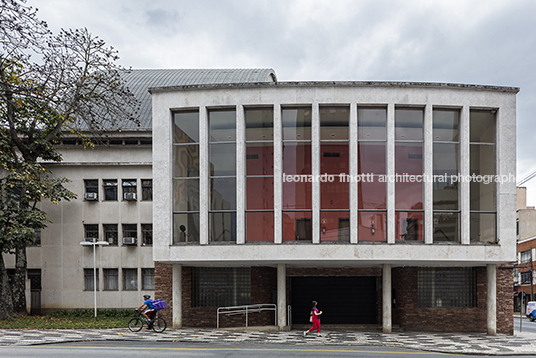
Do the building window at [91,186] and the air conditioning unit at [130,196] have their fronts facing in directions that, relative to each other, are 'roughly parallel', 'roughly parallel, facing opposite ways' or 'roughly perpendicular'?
roughly parallel

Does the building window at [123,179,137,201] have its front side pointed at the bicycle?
yes

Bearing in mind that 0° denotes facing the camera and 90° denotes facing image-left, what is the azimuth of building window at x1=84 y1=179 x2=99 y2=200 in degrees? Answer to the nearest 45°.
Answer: approximately 0°

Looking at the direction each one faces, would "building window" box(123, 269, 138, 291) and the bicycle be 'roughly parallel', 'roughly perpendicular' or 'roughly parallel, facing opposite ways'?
roughly perpendicular

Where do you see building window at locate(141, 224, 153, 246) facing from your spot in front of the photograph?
facing the viewer

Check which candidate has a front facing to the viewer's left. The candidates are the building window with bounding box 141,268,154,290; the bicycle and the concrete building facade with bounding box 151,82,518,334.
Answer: the bicycle

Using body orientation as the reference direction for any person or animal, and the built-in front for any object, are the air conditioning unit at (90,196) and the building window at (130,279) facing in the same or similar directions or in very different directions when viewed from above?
same or similar directions

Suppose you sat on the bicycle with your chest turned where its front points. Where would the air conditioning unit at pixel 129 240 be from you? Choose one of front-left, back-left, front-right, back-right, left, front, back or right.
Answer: right

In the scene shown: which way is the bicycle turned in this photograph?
to the viewer's left

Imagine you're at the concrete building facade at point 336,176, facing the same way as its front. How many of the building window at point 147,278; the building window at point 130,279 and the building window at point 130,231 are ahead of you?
0

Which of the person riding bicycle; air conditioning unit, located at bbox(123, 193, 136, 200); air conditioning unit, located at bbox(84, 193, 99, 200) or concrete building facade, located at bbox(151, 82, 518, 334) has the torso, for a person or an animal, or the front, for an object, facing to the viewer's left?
the person riding bicycle

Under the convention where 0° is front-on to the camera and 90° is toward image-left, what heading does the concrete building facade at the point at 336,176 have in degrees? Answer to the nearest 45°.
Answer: approximately 0°

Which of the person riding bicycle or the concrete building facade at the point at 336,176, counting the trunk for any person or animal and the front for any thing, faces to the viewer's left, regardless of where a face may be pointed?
the person riding bicycle
